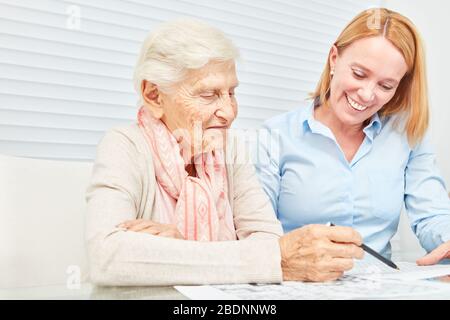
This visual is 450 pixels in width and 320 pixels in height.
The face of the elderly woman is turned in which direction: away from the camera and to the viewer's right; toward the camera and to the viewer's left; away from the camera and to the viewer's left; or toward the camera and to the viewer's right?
toward the camera and to the viewer's right

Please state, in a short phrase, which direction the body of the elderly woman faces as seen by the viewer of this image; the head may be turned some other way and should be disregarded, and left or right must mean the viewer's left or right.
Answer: facing the viewer and to the right of the viewer
